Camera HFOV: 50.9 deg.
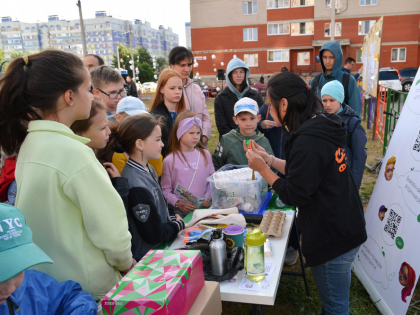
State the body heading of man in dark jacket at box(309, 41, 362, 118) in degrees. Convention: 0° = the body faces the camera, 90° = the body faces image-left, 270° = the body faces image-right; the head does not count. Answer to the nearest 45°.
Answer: approximately 45°

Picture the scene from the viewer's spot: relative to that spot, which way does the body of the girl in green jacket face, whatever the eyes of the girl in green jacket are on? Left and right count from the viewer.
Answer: facing away from the viewer and to the right of the viewer

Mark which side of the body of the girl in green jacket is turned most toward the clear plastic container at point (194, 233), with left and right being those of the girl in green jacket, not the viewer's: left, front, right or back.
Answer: front

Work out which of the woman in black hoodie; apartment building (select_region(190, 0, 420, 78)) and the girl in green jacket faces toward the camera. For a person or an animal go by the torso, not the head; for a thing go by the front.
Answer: the apartment building

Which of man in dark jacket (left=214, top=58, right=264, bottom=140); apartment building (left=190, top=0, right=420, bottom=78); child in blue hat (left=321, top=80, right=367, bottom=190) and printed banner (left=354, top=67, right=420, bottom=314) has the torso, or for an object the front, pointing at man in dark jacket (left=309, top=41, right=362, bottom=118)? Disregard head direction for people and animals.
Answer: the apartment building

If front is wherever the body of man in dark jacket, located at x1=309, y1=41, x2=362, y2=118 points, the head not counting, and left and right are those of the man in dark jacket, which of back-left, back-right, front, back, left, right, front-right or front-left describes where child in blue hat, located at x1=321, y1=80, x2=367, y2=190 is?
front-left

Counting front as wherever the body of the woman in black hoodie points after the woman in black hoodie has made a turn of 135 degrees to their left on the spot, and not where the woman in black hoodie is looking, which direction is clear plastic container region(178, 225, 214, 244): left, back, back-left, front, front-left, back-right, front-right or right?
right

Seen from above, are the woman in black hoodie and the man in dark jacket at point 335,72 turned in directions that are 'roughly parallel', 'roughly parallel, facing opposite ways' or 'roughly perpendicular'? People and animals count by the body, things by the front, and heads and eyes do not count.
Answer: roughly perpendicular

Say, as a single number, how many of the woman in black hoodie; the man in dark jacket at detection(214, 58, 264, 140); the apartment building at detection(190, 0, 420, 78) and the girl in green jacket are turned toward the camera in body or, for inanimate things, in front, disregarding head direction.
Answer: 2

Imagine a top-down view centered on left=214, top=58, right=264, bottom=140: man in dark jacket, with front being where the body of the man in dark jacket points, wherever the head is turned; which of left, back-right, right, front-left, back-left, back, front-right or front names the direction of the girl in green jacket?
front

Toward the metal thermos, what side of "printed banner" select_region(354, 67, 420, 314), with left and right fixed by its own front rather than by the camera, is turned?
front

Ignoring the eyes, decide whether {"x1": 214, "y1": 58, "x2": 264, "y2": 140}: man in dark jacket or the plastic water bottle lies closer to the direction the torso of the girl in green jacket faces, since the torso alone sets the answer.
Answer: the man in dark jacket

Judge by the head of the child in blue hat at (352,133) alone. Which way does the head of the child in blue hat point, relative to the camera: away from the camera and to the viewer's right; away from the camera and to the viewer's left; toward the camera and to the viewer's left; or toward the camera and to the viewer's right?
toward the camera and to the viewer's left

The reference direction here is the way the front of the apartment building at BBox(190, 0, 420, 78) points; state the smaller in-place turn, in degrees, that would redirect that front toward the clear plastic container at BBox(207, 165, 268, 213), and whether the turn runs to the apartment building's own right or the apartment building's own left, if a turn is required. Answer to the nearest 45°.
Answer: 0° — it already faces it

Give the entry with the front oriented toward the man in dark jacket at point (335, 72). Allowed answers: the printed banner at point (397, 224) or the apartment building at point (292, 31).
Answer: the apartment building
